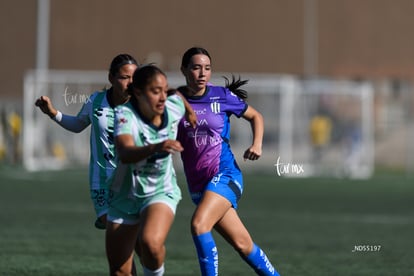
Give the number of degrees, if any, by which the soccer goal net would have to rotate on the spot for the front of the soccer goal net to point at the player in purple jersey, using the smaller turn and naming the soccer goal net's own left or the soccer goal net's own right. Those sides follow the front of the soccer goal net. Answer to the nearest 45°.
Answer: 0° — it already faces them

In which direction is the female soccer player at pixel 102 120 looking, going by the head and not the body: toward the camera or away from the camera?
toward the camera

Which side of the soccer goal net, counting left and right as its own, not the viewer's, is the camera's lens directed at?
front

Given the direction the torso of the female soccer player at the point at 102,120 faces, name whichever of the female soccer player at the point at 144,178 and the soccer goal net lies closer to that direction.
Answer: the female soccer player

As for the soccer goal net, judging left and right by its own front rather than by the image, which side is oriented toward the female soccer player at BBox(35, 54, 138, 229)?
front

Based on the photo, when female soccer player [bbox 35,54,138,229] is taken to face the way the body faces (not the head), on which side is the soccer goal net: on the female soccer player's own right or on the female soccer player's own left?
on the female soccer player's own left

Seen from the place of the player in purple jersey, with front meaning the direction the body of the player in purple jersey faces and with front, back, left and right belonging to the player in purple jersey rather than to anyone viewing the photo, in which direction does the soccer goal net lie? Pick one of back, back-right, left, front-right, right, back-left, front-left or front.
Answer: back-right

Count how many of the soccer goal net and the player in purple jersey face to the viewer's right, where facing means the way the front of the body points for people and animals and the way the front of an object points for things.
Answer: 0

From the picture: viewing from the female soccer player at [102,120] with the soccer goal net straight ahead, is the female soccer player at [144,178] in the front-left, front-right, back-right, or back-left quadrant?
back-right

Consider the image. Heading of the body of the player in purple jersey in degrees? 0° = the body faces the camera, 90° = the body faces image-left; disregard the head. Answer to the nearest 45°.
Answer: approximately 45°

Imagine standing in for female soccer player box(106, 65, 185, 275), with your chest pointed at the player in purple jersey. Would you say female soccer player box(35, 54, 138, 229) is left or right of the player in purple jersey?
left
